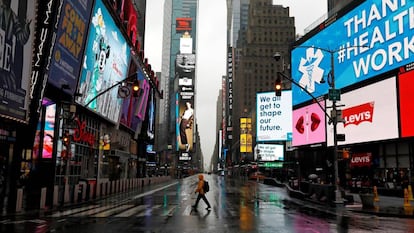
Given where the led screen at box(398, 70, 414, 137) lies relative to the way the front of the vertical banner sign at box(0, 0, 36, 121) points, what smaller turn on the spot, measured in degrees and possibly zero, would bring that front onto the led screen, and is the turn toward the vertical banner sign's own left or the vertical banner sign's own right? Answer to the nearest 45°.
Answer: approximately 45° to the vertical banner sign's own left

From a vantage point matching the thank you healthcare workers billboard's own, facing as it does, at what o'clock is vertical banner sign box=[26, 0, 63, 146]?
The vertical banner sign is roughly at 12 o'clock from the thank you healthcare workers billboard.

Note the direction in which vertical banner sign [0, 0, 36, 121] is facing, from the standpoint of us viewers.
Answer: facing the viewer and to the right of the viewer

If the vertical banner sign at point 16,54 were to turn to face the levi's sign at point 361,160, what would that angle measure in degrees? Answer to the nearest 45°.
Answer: approximately 45° to its left

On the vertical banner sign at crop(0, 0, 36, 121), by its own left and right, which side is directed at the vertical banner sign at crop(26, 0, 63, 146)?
left

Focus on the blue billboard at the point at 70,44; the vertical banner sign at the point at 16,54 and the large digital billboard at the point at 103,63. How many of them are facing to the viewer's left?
0

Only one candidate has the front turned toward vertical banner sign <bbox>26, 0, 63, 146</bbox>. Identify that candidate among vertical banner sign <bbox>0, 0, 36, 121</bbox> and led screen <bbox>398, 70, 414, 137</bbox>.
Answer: the led screen

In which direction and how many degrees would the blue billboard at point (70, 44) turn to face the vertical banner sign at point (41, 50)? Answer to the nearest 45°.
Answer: approximately 45° to its right

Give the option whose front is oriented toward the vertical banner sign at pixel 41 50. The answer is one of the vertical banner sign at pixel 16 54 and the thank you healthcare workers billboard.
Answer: the thank you healthcare workers billboard

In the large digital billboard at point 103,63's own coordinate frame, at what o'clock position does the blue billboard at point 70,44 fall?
The blue billboard is roughly at 2 o'clock from the large digital billboard.

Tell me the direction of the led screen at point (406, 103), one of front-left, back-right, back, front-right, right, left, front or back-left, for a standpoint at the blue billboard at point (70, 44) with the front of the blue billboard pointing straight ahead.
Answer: front-left

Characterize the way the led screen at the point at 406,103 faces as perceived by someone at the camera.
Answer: facing the viewer and to the left of the viewer

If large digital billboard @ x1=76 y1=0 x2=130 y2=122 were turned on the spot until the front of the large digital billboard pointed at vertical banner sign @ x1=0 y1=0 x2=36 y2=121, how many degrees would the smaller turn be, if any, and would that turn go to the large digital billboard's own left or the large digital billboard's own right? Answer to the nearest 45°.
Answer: approximately 45° to the large digital billboard's own right

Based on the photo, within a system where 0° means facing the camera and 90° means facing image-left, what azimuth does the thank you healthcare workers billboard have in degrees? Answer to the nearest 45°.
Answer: approximately 45°

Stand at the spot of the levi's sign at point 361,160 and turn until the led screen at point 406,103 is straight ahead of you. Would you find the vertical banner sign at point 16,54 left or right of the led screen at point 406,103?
right
